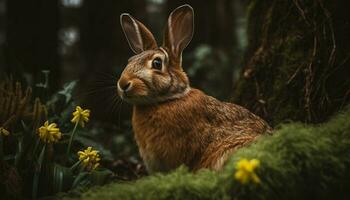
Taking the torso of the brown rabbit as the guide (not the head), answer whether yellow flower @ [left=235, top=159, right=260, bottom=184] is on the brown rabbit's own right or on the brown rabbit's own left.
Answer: on the brown rabbit's own left

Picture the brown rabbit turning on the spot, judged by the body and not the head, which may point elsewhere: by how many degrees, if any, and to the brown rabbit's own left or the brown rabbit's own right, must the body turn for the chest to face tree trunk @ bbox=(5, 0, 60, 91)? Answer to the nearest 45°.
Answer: approximately 90° to the brown rabbit's own right

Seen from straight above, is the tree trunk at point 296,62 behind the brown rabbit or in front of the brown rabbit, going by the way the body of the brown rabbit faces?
behind

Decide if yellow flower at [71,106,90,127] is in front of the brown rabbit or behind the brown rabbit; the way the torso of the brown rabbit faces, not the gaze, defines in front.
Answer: in front

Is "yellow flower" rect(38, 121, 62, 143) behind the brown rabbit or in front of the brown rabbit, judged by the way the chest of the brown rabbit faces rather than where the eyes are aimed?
in front

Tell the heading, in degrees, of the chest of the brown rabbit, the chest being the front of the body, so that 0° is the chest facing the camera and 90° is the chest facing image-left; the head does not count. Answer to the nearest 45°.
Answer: approximately 45°

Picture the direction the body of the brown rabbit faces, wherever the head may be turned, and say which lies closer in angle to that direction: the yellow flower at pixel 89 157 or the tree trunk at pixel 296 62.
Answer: the yellow flower
